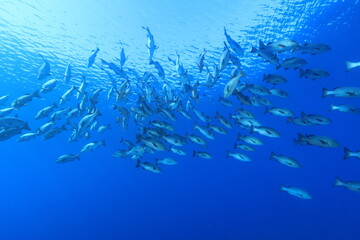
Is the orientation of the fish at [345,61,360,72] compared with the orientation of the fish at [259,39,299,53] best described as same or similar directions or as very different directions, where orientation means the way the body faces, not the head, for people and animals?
same or similar directions
